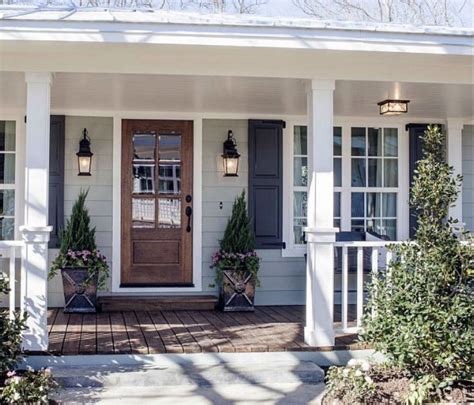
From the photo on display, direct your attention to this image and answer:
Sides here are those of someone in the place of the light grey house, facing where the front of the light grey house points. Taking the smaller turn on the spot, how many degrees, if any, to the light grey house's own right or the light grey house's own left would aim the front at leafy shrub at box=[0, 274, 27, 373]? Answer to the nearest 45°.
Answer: approximately 45° to the light grey house's own right

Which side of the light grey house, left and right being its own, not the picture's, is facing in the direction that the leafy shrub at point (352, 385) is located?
front

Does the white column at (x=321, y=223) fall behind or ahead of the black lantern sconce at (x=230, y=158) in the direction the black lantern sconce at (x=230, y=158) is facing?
ahead

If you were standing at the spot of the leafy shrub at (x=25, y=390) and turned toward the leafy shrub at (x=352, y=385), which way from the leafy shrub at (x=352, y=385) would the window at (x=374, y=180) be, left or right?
left

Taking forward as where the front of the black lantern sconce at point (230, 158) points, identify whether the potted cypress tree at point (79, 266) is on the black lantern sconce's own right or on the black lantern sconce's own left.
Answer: on the black lantern sconce's own right

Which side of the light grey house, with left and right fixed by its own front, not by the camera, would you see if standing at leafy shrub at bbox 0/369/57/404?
front

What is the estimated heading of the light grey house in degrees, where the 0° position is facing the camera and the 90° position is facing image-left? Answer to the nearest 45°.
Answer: approximately 0°

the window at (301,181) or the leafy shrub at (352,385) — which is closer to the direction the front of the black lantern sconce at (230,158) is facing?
the leafy shrub

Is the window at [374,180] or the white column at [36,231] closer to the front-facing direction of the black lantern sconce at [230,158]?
the white column

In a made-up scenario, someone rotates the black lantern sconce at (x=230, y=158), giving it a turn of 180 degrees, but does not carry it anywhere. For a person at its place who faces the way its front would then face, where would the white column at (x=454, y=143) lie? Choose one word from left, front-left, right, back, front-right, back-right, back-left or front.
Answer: right

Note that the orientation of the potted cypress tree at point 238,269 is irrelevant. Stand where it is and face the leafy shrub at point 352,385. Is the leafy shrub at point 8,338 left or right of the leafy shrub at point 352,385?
right
